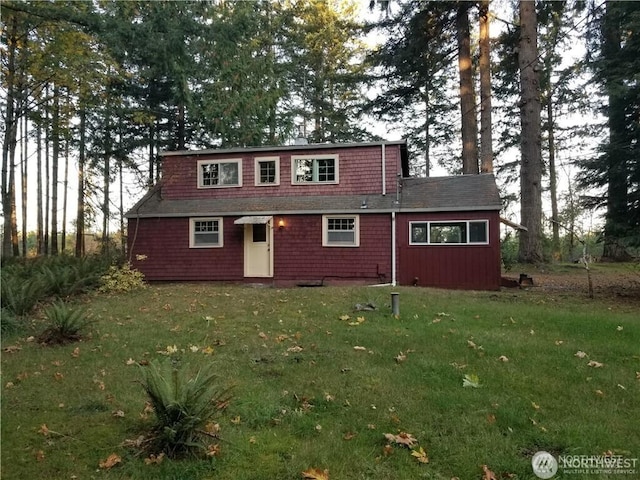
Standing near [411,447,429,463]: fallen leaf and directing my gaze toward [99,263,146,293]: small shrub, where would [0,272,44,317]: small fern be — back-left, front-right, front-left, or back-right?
front-left

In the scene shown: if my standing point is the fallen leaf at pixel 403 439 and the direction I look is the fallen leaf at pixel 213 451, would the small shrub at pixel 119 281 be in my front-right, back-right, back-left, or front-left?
front-right

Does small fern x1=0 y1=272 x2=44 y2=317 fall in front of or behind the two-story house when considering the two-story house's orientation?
in front

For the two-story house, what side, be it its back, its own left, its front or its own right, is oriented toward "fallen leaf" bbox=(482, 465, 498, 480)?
front

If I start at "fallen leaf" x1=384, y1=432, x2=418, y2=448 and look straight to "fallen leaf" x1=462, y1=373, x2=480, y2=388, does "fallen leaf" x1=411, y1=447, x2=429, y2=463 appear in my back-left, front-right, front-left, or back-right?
back-right

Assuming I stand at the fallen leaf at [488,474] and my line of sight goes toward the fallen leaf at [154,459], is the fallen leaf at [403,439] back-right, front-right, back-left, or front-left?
front-right

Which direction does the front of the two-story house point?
toward the camera

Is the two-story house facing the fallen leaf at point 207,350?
yes

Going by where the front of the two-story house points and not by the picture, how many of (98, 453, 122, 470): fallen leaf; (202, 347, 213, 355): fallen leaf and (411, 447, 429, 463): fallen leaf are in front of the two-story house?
3

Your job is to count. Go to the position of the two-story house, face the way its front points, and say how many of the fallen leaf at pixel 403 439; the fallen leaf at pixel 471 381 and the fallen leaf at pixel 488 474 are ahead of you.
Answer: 3

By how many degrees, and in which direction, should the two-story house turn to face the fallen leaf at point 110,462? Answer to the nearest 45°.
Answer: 0° — it already faces it

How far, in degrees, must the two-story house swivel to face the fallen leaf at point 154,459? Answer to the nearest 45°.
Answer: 0° — it already faces it

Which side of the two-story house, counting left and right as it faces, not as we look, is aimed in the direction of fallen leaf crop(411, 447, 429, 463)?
front

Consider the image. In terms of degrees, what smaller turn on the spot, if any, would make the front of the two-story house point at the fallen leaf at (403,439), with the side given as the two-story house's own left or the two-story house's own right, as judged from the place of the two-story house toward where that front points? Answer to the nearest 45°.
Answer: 0° — it already faces it

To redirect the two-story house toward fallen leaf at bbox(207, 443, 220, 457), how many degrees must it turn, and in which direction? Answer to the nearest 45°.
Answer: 0° — it already faces it

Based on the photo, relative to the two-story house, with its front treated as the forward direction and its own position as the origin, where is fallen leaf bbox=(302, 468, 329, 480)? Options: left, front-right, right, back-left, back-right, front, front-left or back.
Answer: front

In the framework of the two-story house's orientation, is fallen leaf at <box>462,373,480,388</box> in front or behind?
in front
